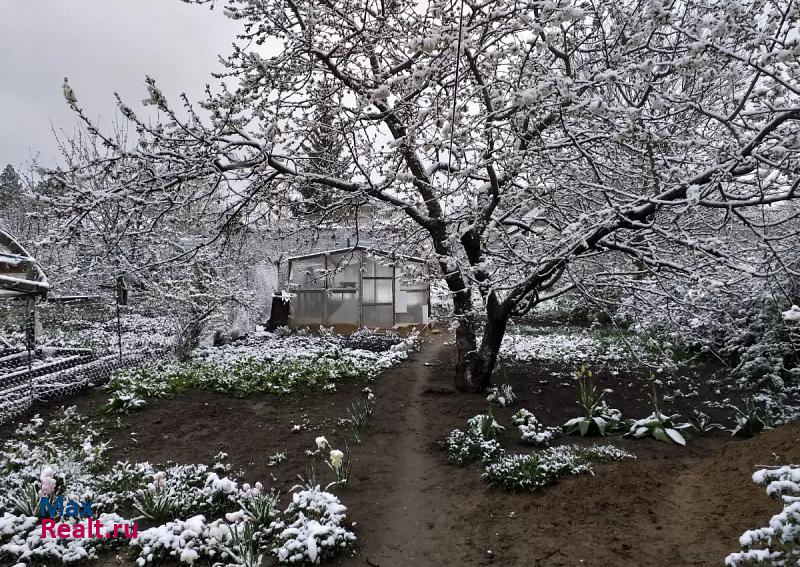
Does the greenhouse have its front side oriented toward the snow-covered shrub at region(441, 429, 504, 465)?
yes

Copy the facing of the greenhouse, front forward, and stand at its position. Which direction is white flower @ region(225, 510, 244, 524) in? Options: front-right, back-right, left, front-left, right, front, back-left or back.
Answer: front

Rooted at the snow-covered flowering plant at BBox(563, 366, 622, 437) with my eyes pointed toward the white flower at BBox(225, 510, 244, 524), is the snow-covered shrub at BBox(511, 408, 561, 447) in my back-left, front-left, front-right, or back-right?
front-right

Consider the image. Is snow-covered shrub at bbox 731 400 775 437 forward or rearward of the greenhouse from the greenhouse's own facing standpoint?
forward

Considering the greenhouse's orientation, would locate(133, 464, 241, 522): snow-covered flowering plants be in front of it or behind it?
in front

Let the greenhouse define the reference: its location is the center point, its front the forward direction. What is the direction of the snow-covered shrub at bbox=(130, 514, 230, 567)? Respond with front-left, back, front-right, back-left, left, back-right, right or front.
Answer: front

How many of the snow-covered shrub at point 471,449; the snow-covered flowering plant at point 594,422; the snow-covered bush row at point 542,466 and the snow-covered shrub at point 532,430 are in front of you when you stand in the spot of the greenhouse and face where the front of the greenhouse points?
4

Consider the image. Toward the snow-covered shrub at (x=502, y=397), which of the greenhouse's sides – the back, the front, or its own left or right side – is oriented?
front

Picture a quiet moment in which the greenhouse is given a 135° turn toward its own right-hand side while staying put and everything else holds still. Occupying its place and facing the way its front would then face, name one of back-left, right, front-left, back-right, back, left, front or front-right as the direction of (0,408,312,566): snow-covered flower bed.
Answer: back-left

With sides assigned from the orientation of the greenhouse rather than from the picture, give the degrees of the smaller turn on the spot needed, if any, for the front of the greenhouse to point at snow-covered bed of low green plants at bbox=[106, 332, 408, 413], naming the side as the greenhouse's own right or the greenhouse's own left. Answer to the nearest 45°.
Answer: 0° — it already faces it

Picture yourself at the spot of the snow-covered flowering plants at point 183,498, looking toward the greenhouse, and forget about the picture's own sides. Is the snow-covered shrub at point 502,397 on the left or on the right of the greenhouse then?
right

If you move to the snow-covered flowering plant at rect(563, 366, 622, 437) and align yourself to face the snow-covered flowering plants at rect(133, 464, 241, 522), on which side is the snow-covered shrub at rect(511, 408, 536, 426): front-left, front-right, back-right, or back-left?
front-right

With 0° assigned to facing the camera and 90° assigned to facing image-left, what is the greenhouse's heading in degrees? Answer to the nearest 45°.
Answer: approximately 0°

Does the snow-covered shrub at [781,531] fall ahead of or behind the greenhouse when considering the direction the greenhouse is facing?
ahead

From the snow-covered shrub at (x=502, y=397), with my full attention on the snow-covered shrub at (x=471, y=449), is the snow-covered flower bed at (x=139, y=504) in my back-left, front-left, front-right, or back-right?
front-right

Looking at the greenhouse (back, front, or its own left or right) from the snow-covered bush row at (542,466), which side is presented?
front

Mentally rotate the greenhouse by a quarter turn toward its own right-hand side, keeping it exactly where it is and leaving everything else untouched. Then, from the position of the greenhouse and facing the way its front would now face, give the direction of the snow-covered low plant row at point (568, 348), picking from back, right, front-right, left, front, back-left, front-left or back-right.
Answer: back-left

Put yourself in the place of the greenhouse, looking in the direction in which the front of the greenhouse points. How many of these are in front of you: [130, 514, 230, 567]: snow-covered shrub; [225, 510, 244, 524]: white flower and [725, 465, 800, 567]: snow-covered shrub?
3

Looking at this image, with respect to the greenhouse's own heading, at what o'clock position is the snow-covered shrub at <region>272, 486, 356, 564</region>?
The snow-covered shrub is roughly at 12 o'clock from the greenhouse.
